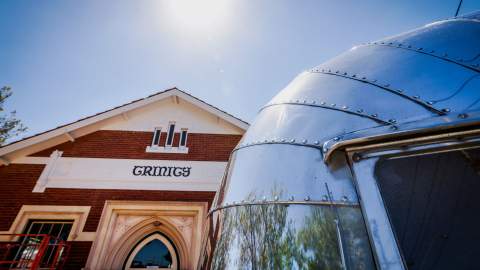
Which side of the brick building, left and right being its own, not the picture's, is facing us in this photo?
front

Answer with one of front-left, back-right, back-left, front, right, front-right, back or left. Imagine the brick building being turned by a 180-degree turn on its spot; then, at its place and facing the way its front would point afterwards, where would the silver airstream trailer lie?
back
